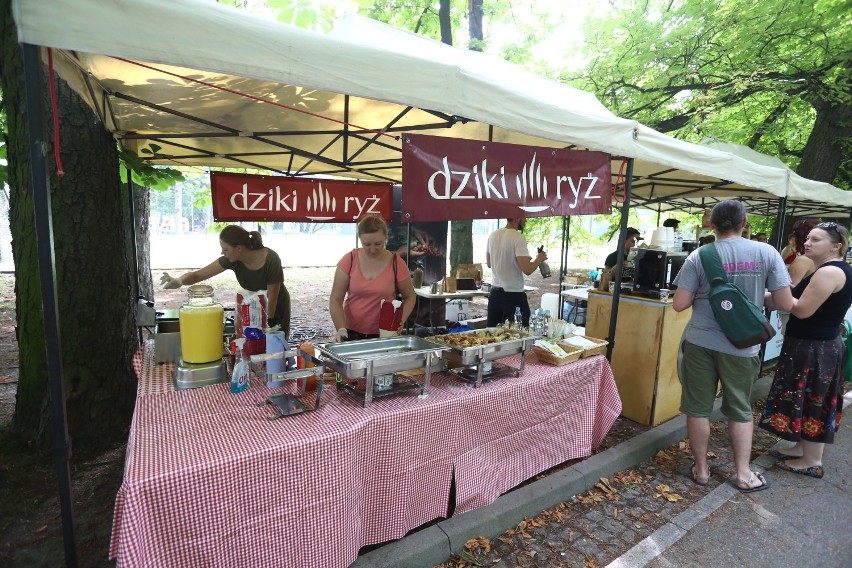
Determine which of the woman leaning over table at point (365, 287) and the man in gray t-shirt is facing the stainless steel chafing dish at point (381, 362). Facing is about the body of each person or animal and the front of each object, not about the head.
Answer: the woman leaning over table

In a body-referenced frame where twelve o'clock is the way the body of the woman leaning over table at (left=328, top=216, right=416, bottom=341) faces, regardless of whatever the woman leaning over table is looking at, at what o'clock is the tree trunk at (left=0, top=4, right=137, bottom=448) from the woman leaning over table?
The tree trunk is roughly at 3 o'clock from the woman leaning over table.

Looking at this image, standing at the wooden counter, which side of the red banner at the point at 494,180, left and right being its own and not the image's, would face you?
left

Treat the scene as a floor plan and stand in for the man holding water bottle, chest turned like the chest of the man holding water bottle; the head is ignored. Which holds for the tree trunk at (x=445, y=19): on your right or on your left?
on your left

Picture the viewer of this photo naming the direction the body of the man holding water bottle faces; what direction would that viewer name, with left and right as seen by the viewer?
facing away from the viewer and to the right of the viewer

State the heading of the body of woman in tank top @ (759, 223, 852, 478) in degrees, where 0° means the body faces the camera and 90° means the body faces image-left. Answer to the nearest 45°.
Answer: approximately 90°

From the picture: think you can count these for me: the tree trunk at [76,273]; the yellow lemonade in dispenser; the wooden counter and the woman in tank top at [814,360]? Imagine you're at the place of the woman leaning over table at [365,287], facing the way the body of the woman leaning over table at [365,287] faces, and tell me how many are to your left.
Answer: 2

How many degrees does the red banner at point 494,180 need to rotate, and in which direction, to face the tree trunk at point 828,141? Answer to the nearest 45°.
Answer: approximately 90° to its left

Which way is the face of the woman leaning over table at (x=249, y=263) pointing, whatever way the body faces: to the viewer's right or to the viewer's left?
to the viewer's left

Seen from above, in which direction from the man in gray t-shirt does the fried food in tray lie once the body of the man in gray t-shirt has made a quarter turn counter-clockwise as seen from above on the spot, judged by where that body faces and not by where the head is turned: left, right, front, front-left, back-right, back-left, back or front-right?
front-left

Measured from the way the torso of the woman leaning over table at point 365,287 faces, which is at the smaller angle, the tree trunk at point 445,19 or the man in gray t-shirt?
the man in gray t-shirt
